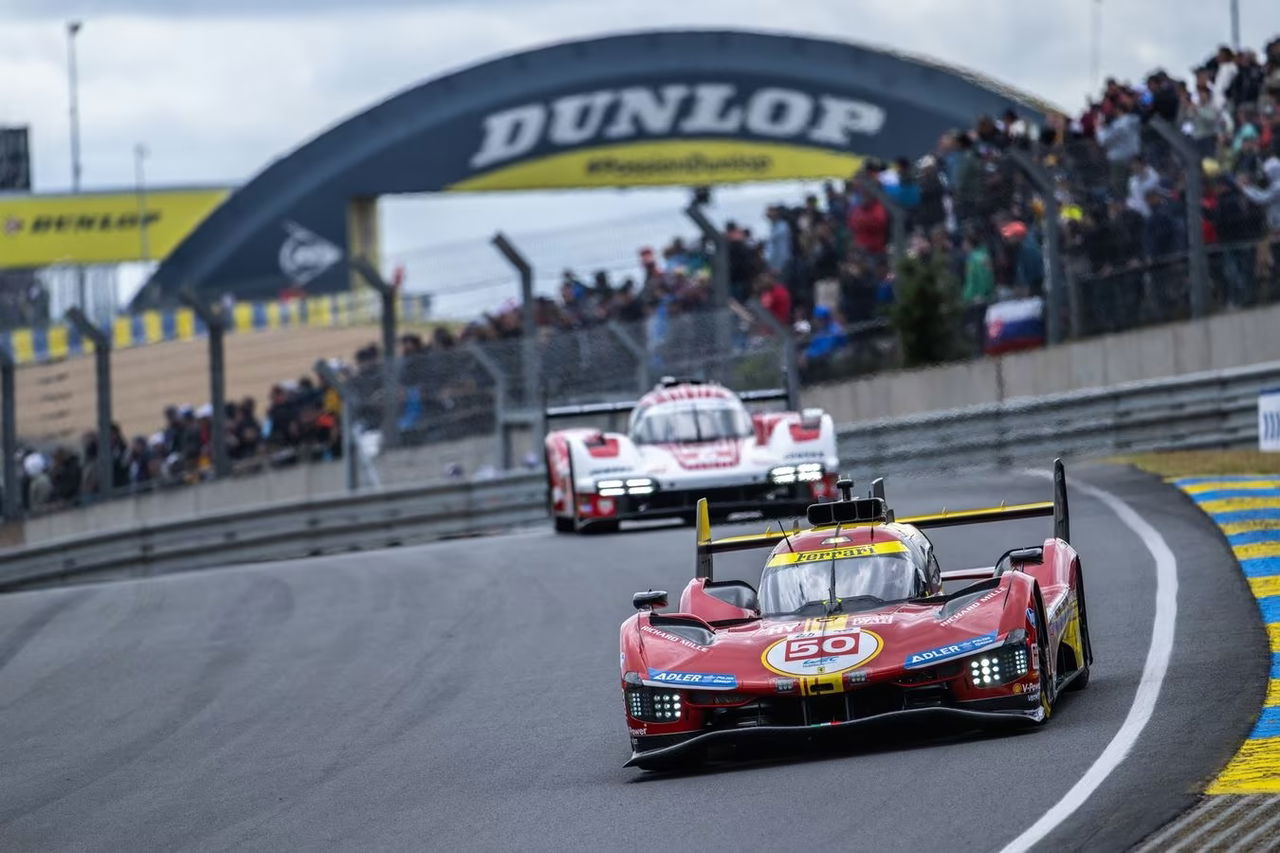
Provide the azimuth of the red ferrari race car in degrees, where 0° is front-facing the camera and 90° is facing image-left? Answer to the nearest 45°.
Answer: approximately 0°

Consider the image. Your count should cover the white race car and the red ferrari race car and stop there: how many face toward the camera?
2

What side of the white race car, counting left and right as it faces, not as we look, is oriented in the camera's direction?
front

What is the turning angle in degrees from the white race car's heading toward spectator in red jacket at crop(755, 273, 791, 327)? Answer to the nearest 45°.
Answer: approximately 180°

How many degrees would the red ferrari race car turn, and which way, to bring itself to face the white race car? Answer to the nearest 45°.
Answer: approximately 180°

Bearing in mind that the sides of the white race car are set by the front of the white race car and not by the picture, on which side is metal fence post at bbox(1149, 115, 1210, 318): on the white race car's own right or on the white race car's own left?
on the white race car's own left

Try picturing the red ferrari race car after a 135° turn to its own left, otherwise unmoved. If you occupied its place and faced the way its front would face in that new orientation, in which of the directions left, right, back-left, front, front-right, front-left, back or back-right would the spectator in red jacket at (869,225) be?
front-left

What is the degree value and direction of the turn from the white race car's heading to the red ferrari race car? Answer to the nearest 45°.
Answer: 0° — it already faces it
